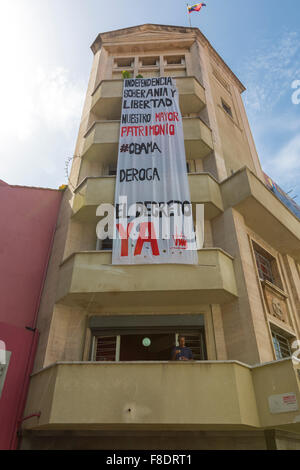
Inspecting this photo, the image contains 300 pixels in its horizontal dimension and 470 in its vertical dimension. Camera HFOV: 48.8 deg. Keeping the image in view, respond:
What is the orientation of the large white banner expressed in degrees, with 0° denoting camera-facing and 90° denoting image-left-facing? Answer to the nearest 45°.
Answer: approximately 0°
